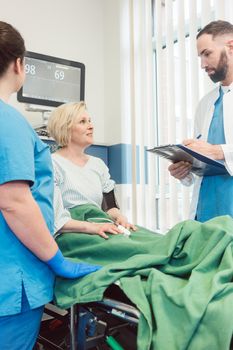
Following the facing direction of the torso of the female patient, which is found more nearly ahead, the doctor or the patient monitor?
the doctor

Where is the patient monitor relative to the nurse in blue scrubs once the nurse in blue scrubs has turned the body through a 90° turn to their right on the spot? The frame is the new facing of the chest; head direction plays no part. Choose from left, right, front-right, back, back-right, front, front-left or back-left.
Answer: back-left

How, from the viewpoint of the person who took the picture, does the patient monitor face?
facing the viewer and to the right of the viewer

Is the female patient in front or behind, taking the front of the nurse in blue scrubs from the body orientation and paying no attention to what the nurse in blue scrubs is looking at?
in front

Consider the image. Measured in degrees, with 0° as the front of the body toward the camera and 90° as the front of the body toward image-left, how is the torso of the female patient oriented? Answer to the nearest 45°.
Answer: approximately 315°

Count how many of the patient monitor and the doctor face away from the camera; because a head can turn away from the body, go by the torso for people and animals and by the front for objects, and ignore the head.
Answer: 0

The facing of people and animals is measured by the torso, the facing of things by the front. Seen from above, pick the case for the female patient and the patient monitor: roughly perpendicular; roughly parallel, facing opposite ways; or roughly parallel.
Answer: roughly parallel

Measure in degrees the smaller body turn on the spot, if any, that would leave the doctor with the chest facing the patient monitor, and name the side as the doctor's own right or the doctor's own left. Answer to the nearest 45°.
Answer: approximately 45° to the doctor's own right

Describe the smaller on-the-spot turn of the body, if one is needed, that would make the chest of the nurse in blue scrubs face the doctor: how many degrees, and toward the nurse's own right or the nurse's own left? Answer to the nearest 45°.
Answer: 0° — they already face them

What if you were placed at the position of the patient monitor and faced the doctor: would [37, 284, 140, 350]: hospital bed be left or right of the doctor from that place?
right

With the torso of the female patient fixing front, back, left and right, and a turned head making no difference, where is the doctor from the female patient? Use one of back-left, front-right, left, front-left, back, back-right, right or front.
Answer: front-left

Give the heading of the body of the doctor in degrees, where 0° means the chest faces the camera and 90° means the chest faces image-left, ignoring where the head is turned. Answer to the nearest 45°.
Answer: approximately 45°

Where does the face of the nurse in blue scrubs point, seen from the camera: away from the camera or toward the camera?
away from the camera

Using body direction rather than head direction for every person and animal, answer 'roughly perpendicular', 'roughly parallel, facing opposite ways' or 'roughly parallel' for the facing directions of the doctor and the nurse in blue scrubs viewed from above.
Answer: roughly parallel, facing opposite ways

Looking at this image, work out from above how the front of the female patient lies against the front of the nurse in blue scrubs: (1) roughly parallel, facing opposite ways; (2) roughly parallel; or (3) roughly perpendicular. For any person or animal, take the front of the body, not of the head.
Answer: roughly perpendicular

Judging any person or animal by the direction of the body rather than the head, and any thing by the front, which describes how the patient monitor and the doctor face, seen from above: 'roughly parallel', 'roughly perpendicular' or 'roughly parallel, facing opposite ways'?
roughly perpendicular
